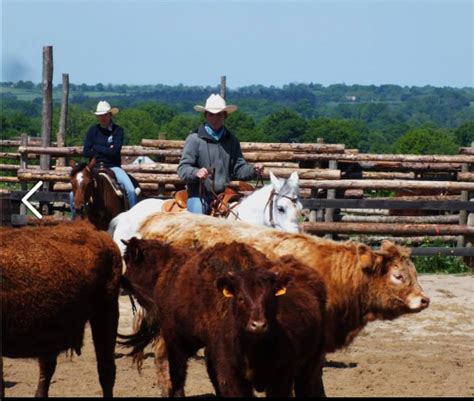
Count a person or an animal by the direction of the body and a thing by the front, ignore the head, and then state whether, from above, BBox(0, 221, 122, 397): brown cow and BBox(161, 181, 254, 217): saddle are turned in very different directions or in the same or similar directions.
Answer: very different directions

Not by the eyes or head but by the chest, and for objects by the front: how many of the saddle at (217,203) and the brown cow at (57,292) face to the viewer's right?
1

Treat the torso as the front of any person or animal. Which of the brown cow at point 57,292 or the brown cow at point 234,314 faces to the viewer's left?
the brown cow at point 57,292

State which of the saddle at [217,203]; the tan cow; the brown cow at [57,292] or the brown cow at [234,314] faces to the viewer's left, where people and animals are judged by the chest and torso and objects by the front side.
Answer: the brown cow at [57,292]

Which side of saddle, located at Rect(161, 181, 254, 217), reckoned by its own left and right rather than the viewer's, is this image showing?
right

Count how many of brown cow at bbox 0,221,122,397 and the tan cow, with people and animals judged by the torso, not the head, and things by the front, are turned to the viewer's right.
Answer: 1

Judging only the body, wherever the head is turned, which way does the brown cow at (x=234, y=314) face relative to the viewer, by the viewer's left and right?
facing the viewer and to the right of the viewer

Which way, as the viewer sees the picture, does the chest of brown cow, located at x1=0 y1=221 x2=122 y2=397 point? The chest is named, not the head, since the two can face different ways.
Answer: to the viewer's left

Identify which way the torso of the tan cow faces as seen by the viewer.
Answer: to the viewer's right
